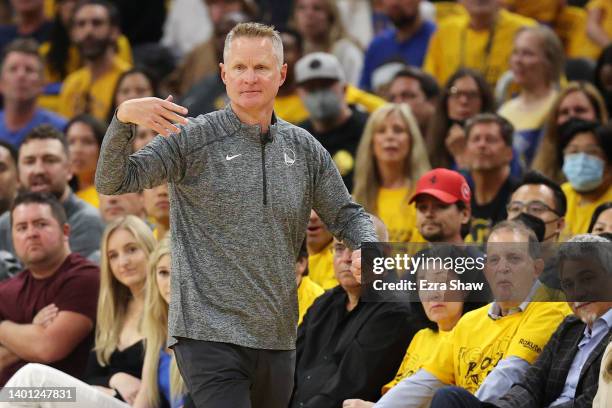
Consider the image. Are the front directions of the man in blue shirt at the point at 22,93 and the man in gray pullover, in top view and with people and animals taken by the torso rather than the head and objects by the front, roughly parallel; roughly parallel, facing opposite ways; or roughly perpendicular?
roughly parallel

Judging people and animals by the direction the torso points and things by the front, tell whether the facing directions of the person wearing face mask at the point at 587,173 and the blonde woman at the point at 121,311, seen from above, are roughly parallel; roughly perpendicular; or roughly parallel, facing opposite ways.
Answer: roughly parallel

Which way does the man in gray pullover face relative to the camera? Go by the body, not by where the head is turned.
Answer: toward the camera

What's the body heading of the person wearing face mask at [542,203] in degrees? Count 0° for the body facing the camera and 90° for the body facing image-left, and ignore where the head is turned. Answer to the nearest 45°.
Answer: approximately 45°

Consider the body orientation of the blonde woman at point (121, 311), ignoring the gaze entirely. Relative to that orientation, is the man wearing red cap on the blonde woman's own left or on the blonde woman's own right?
on the blonde woman's own left

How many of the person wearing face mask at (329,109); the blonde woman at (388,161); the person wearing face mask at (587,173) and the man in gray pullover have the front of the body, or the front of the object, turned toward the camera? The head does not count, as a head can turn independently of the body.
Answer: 4

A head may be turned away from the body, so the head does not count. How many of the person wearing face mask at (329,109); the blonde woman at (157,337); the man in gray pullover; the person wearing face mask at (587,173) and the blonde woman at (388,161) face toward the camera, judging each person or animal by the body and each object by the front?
5

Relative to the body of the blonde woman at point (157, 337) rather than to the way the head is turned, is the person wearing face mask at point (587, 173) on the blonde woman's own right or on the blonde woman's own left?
on the blonde woman's own left

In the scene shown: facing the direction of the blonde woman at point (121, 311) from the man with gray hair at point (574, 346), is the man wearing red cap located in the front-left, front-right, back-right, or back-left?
front-right

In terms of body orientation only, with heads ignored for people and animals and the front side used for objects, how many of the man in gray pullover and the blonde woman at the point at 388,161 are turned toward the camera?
2

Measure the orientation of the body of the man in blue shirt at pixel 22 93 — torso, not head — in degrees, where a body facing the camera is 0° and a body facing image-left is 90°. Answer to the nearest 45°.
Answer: approximately 0°

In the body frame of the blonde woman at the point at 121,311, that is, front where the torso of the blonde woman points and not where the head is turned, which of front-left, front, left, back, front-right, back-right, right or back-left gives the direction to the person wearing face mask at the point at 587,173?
back-left

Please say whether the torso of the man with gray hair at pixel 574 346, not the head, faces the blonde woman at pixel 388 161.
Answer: no

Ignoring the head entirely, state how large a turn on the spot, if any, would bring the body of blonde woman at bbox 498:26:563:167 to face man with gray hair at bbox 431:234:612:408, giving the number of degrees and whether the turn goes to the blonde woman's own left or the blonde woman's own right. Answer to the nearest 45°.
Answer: approximately 45° to the blonde woman's own left

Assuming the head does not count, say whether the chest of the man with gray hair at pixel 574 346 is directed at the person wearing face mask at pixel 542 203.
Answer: no

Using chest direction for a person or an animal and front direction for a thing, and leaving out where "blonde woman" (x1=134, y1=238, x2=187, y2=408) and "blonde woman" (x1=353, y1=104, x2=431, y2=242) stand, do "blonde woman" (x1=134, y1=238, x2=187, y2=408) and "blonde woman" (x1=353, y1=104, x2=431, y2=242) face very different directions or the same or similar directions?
same or similar directions

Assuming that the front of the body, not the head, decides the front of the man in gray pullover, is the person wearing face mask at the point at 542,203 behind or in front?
behind

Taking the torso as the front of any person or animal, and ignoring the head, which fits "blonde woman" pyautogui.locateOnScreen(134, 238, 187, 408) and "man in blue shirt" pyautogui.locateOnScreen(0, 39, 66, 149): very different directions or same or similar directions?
same or similar directions

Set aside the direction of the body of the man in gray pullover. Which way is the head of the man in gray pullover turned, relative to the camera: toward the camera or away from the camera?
toward the camera

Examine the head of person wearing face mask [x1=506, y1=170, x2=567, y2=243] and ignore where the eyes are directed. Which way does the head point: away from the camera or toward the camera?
toward the camera
